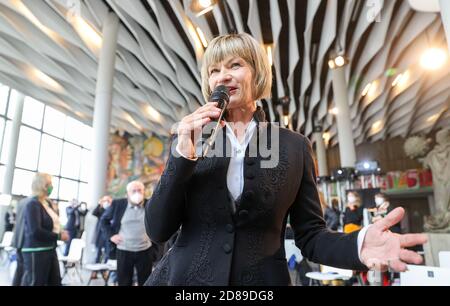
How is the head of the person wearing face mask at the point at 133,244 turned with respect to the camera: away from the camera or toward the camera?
toward the camera

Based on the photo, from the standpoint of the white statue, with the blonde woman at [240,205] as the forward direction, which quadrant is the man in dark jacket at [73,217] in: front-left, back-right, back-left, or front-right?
front-right

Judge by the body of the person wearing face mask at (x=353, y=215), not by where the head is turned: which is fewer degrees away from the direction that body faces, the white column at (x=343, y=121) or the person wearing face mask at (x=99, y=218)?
the person wearing face mask

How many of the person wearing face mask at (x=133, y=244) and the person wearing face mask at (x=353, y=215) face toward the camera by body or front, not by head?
2

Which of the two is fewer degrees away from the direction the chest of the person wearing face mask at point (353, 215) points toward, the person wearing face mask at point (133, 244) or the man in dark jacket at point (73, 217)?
the person wearing face mask

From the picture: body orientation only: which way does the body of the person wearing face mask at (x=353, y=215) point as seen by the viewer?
toward the camera

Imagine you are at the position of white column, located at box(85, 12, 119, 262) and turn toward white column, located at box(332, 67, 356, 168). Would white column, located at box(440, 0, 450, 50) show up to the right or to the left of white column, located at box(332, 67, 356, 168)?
right

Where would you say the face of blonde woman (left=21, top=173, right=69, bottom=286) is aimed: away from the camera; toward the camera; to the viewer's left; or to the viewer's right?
to the viewer's right

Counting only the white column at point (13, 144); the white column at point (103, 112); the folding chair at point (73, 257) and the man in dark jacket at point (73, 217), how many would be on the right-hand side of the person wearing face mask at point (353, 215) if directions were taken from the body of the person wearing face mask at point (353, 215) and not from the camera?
4

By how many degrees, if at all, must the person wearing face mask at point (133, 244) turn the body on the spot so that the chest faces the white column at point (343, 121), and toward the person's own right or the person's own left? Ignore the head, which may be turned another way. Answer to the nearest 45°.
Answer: approximately 135° to the person's own left

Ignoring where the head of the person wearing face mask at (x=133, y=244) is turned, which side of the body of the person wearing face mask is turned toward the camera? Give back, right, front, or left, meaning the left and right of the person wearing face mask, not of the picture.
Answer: front

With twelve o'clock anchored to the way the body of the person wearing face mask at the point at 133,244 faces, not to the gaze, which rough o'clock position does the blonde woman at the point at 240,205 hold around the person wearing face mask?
The blonde woman is roughly at 12 o'clock from the person wearing face mask.
